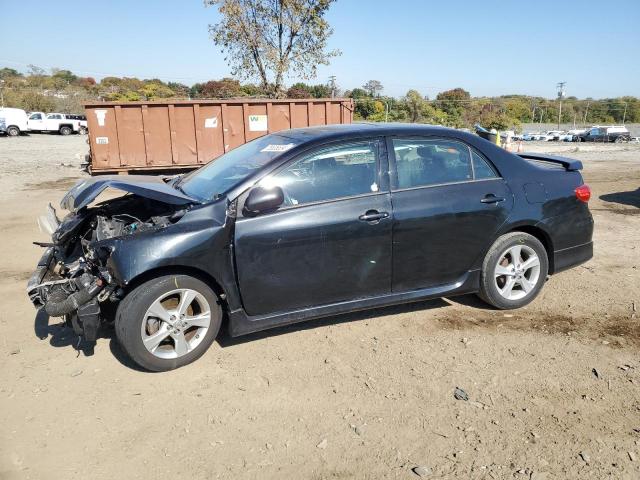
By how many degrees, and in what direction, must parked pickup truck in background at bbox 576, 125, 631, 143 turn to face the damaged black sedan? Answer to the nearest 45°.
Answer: approximately 90° to its left

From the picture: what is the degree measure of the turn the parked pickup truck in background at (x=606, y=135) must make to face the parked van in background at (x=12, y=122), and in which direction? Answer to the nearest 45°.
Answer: approximately 45° to its left

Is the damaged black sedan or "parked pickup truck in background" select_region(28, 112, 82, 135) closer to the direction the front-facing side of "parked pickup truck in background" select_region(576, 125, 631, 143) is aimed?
the parked pickup truck in background

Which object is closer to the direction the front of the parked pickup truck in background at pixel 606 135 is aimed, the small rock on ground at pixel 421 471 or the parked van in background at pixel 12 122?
the parked van in background

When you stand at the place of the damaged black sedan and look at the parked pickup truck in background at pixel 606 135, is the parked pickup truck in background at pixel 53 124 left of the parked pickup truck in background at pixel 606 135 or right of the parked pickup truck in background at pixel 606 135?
left

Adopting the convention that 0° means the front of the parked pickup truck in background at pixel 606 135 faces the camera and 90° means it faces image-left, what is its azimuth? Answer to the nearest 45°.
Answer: approximately 90°

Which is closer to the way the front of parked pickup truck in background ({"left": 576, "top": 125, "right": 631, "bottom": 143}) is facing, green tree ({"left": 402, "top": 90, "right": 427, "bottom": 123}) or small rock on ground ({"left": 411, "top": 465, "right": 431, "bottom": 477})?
the green tree

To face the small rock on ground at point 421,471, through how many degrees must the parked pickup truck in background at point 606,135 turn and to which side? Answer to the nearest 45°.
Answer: approximately 90° to its left
